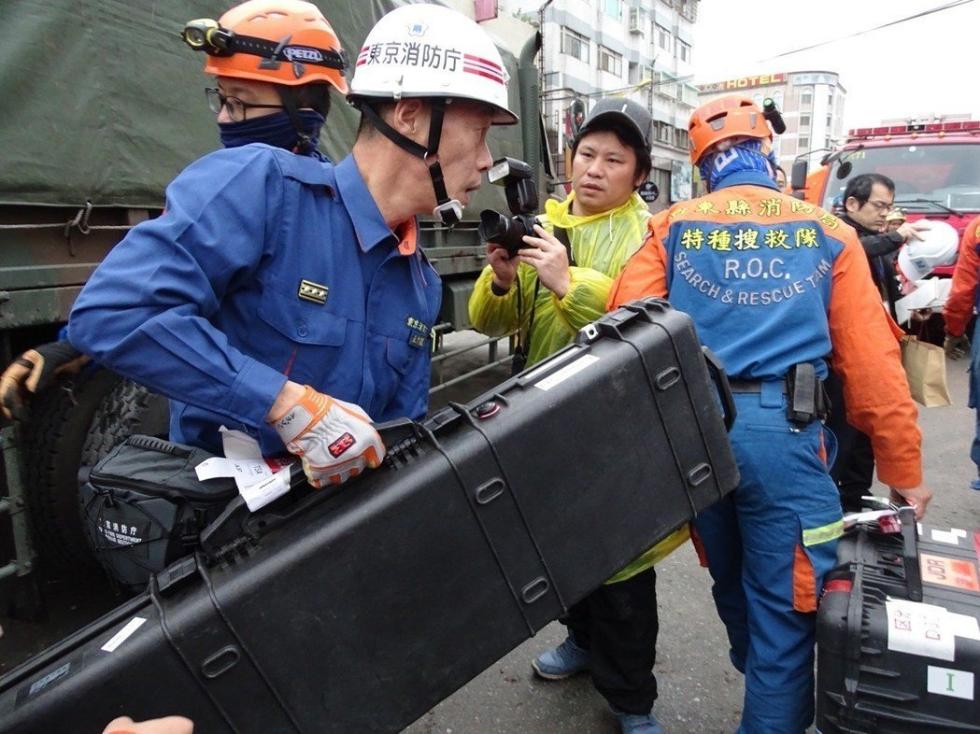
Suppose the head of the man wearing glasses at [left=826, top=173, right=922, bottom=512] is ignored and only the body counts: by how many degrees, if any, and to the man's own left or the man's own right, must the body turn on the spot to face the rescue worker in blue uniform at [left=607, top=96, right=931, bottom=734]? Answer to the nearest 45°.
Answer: approximately 45° to the man's own right

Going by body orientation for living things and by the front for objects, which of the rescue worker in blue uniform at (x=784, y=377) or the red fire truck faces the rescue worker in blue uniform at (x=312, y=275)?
the red fire truck

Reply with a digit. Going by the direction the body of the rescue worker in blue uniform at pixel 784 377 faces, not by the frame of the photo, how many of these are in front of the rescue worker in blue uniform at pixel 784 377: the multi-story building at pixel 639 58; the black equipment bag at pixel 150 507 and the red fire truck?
2

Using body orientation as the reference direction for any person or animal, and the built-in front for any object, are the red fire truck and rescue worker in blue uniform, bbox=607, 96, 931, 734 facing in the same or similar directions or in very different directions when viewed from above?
very different directions

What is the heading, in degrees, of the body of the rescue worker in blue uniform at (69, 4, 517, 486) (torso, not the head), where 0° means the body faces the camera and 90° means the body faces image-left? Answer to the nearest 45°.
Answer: approximately 315°

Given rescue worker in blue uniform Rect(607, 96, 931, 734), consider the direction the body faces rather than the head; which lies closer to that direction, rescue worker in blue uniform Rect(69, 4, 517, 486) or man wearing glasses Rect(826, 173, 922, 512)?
the man wearing glasses

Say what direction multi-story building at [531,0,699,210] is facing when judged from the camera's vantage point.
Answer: facing the viewer and to the right of the viewer

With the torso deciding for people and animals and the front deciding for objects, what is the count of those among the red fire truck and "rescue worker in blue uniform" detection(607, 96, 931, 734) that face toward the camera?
1

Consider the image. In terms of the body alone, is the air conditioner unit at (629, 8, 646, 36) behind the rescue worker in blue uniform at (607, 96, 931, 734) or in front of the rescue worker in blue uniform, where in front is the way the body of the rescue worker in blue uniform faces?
in front

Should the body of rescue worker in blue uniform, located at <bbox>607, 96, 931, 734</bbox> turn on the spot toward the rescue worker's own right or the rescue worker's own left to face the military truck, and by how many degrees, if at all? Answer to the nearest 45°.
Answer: approximately 90° to the rescue worker's own left

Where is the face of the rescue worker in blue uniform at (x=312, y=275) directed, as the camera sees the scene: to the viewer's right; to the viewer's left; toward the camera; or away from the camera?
to the viewer's right

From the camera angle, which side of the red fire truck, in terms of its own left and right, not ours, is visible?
front

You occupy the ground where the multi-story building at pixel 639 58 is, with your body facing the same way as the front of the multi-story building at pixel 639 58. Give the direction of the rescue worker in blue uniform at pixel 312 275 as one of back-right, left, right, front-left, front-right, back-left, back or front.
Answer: front-right

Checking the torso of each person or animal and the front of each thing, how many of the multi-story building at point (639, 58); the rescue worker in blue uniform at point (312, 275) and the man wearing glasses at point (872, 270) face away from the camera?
0
